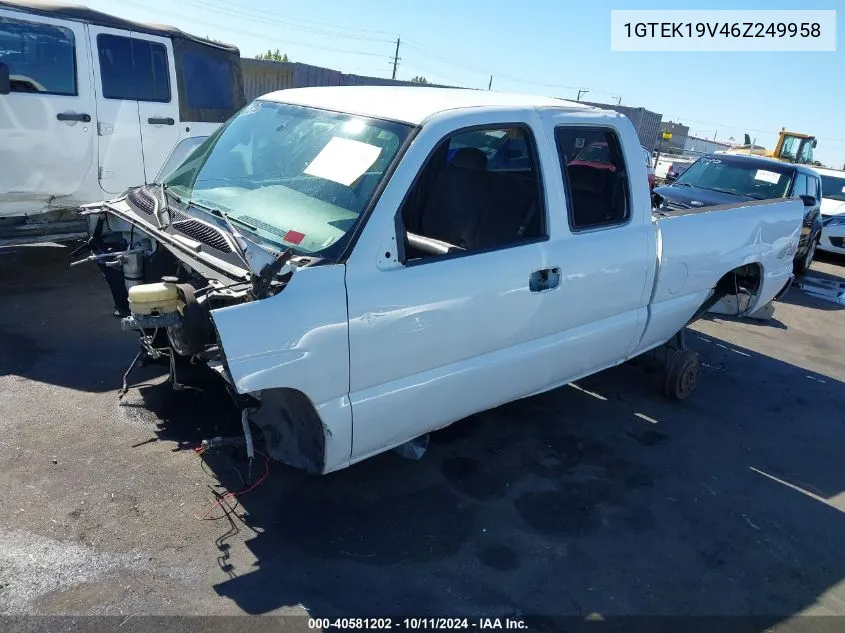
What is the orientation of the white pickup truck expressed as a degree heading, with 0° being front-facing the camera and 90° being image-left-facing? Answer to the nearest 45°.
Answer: approximately 45°

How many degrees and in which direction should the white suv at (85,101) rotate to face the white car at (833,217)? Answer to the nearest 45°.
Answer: approximately 135° to its left

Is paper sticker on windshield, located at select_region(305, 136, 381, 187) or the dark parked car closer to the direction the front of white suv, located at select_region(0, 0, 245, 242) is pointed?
the paper sticker on windshield

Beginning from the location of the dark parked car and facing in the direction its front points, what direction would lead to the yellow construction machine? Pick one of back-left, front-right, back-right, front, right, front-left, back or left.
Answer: back-right

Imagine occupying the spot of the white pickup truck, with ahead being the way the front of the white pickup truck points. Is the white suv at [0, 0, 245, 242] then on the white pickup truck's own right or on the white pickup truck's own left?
on the white pickup truck's own right
